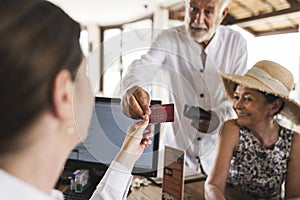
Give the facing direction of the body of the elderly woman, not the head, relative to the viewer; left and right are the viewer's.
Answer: facing the viewer and to the left of the viewer

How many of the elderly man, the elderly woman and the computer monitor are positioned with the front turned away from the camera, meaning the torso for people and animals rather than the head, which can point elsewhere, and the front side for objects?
0

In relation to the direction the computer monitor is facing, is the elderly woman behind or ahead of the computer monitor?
behind

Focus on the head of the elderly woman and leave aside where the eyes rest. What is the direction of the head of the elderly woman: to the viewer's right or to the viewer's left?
to the viewer's left

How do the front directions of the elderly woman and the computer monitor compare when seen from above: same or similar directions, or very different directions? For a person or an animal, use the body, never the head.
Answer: same or similar directions

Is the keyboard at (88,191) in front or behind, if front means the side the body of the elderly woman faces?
in front

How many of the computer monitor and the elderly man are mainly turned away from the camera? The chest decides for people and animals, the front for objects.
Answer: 0

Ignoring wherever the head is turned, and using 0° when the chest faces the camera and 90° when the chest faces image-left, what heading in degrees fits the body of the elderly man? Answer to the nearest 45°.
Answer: approximately 0°
